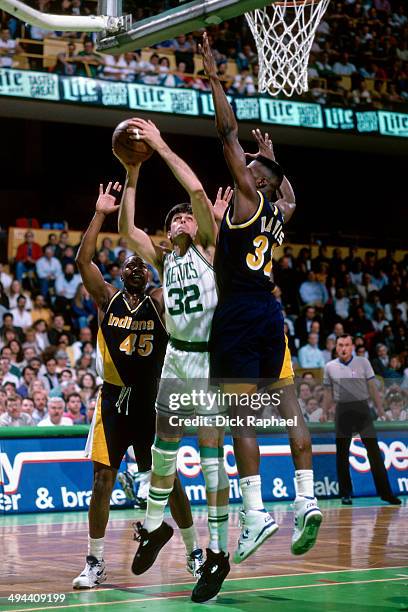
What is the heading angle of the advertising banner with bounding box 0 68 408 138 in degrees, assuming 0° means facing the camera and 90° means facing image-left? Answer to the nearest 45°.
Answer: approximately 0°

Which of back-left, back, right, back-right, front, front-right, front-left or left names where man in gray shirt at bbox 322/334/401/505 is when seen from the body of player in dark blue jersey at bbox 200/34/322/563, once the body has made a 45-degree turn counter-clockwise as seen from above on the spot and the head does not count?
right

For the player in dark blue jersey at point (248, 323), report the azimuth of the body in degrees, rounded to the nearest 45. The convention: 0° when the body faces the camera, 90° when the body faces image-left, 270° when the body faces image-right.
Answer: approximately 135°

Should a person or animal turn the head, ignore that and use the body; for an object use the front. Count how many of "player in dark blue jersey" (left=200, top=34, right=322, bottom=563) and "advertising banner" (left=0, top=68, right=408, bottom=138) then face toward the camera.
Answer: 1

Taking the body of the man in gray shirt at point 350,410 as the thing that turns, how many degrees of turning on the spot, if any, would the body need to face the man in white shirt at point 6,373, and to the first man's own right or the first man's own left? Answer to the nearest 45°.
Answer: approximately 90° to the first man's own right
